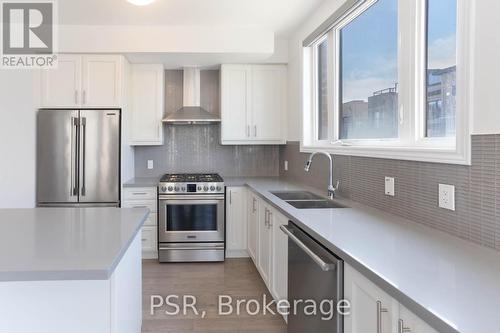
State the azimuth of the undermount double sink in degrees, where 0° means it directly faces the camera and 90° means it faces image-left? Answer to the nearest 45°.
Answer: approximately 90°

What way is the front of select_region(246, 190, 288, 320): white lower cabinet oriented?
to the viewer's left

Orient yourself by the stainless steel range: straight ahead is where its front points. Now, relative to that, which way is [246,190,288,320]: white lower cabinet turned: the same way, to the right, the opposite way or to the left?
to the right

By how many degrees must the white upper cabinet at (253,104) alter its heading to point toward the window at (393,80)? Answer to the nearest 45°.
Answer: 0° — it already faces it

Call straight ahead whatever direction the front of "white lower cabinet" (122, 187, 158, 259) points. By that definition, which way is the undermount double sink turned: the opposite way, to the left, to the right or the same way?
to the right
